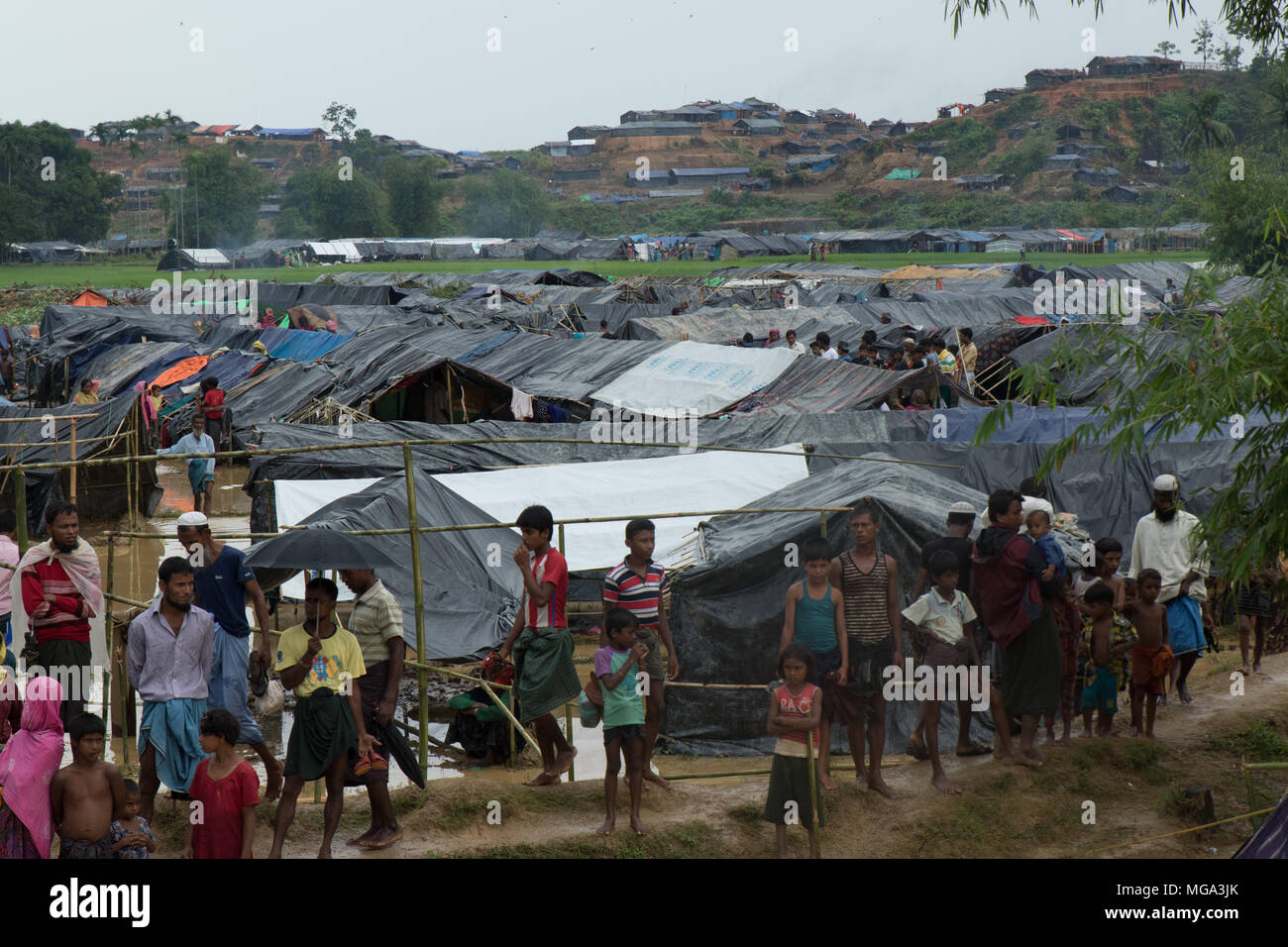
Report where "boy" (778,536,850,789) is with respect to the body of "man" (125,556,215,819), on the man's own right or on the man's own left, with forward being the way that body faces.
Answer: on the man's own left

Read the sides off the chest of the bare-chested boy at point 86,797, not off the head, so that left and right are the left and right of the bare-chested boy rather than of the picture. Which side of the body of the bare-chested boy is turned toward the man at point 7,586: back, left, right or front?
back

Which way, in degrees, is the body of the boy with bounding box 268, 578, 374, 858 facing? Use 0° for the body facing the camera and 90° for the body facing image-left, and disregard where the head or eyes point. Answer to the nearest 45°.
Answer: approximately 0°

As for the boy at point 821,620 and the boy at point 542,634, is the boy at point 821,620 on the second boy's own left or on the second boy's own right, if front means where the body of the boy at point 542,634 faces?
on the second boy's own left

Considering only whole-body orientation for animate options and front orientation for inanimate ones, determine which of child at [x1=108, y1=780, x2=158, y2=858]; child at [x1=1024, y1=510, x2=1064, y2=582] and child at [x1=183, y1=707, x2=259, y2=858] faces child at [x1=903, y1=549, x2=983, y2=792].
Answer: child at [x1=1024, y1=510, x2=1064, y2=582]
